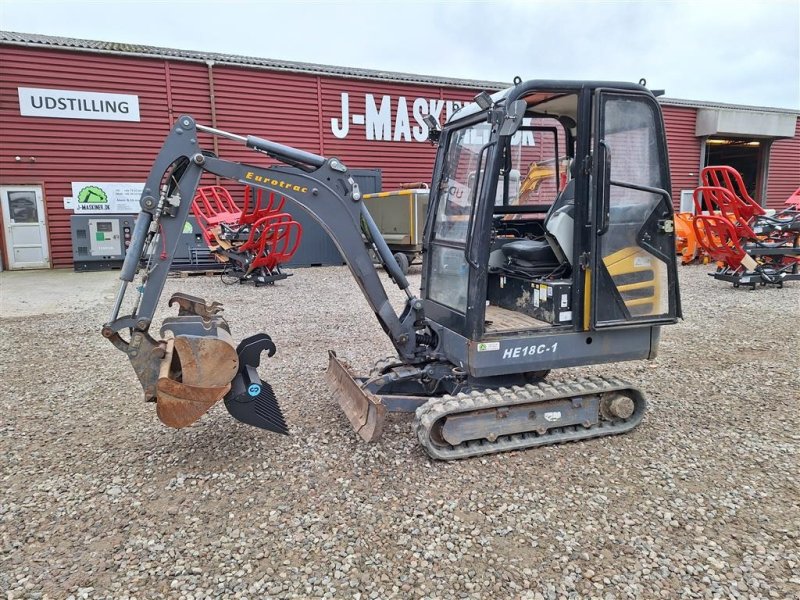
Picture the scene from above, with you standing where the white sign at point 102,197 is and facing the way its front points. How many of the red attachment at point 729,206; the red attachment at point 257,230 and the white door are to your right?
1

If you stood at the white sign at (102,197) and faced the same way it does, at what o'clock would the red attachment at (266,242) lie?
The red attachment is roughly at 11 o'clock from the white sign.

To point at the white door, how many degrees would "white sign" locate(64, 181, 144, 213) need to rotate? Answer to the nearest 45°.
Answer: approximately 90° to its right

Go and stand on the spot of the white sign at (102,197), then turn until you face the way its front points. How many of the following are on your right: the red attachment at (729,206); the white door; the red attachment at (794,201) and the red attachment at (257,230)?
1

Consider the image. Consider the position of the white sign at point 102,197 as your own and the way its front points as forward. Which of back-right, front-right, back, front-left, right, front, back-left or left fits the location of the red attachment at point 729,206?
front-left

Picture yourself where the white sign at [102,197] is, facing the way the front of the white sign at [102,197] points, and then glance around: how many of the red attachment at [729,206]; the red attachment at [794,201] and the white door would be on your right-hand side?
1

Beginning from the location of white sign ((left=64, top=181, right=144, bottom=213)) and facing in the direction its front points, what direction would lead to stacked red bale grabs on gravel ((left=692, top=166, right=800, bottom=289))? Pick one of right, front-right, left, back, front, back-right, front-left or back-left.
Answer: front-left

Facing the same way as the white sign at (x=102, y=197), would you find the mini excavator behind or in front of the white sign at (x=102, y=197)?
in front

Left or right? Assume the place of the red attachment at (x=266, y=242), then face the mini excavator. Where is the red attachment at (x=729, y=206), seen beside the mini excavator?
left

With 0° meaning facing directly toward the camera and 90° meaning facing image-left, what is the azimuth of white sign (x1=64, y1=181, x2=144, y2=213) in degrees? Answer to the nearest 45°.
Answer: approximately 0°

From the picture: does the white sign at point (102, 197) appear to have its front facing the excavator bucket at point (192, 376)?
yes

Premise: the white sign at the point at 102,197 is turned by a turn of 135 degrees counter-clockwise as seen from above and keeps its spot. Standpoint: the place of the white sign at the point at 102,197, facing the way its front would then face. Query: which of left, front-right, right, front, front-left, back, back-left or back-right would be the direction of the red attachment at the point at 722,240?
right

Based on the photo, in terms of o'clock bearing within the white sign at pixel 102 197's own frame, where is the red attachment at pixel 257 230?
The red attachment is roughly at 11 o'clock from the white sign.

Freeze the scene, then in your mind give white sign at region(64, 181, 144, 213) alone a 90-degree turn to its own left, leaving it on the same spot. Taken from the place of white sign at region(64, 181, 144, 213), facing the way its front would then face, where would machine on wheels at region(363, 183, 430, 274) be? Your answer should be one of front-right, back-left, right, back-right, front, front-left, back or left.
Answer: front-right
